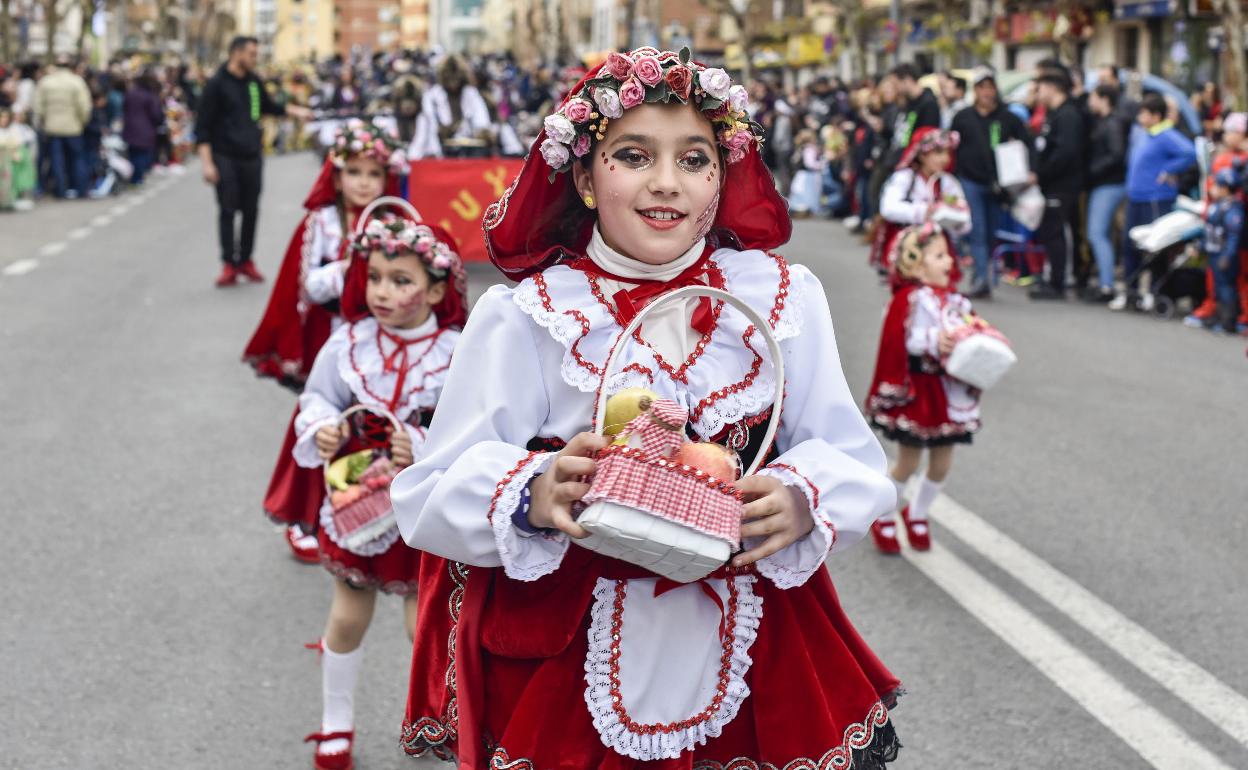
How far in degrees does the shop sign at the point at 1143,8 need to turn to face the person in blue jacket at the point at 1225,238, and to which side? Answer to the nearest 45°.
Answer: approximately 45° to its left

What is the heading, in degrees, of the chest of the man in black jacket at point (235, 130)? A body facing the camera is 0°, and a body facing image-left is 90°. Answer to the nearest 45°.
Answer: approximately 315°

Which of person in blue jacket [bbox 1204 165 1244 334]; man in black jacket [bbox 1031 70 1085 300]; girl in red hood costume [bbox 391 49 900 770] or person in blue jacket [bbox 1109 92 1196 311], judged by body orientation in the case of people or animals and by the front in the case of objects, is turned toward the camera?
the girl in red hood costume

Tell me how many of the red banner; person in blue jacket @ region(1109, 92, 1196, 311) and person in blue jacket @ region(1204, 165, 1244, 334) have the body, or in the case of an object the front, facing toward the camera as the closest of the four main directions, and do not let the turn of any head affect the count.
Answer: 1

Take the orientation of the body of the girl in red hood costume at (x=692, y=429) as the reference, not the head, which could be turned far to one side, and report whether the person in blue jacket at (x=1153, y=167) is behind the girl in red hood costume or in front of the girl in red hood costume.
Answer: behind

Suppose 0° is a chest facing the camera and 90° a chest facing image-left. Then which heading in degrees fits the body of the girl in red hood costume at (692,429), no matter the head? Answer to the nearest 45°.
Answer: approximately 0°

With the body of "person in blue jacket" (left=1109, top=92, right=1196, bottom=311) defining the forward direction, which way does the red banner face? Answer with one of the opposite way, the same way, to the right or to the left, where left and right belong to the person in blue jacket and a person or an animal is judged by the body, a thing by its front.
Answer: to the left

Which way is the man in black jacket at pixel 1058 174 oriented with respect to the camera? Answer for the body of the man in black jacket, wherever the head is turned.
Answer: to the viewer's left

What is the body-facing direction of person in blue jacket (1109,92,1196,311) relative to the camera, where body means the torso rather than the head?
to the viewer's left

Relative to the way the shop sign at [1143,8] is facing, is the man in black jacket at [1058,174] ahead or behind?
ahead

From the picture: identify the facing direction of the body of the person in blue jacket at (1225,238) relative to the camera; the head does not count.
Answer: to the viewer's left
